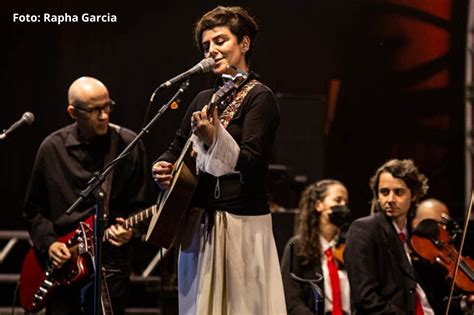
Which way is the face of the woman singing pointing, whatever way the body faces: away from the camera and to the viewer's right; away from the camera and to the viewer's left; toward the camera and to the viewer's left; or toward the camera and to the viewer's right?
toward the camera and to the viewer's left

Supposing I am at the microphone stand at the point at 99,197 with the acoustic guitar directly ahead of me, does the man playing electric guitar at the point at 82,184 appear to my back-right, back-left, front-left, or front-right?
back-left

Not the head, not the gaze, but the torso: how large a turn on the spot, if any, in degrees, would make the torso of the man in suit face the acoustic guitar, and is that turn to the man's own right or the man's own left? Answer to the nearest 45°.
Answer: approximately 90° to the man's own right

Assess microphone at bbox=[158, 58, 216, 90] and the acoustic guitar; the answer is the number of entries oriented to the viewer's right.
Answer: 1

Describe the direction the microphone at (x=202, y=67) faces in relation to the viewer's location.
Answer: facing to the right of the viewer

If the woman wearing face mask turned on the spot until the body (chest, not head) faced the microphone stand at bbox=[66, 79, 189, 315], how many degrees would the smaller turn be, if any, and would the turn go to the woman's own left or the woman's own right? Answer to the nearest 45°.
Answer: approximately 90° to the woman's own right

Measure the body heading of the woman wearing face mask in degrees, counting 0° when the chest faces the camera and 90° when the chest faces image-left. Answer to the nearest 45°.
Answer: approximately 315°

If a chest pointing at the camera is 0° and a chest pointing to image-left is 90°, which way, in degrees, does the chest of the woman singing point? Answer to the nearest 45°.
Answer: approximately 45°
